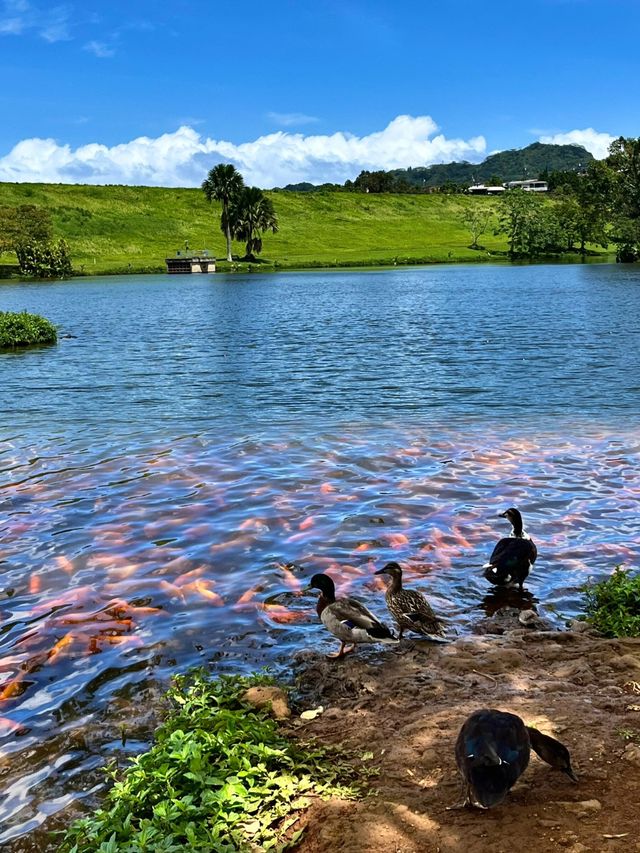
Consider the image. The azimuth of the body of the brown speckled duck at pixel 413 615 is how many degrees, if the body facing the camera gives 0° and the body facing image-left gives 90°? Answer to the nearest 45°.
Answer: approximately 135°

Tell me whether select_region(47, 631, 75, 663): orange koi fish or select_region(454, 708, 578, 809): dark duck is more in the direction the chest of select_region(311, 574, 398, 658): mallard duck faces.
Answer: the orange koi fish

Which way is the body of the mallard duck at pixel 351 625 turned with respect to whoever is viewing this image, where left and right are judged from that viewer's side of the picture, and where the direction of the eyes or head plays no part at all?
facing to the left of the viewer
